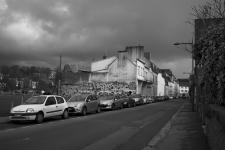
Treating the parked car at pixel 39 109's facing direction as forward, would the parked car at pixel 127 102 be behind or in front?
behind

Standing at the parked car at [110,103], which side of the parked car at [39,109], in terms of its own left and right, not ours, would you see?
back

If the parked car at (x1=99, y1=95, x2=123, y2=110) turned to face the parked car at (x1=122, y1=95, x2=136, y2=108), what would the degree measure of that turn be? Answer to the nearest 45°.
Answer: approximately 135° to its right

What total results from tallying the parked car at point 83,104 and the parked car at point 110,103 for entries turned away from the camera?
0

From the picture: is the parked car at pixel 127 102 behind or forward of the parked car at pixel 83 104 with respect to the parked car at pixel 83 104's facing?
behind

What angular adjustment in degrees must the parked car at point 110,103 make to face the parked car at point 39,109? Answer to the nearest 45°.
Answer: approximately 45° to its left

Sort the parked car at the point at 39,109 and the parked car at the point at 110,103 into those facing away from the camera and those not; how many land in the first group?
0

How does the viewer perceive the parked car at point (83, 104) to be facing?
facing the viewer and to the left of the viewer

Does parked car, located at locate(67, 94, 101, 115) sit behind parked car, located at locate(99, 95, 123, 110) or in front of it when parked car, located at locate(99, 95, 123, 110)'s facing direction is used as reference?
in front
